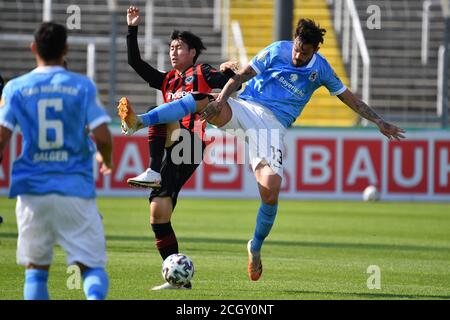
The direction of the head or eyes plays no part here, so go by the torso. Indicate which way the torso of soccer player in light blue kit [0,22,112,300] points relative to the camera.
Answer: away from the camera

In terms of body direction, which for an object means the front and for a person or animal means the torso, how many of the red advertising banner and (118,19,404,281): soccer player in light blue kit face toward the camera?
2

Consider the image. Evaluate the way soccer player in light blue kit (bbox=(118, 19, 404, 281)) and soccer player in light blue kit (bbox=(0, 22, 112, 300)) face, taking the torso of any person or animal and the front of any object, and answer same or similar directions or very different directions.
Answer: very different directions

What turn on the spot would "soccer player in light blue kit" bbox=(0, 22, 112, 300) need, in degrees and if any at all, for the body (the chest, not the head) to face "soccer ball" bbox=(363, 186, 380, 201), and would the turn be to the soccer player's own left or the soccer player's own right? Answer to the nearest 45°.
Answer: approximately 45° to the soccer player's own right

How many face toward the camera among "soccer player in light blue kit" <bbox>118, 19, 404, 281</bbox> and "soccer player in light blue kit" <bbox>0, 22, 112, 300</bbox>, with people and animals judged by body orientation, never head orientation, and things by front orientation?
1

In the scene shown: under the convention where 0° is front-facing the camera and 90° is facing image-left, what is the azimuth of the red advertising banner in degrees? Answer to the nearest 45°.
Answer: approximately 0°

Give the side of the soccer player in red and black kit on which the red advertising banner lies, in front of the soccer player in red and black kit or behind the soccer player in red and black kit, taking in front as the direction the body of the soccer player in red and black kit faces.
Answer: behind

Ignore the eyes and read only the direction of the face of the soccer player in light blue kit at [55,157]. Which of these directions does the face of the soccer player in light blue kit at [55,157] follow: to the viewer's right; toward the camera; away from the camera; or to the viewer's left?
away from the camera

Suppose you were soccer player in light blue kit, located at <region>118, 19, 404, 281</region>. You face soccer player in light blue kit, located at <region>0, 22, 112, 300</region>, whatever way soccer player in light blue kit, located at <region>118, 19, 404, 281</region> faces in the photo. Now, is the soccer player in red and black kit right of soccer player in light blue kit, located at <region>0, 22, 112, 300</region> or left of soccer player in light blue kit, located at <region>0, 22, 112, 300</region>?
right
